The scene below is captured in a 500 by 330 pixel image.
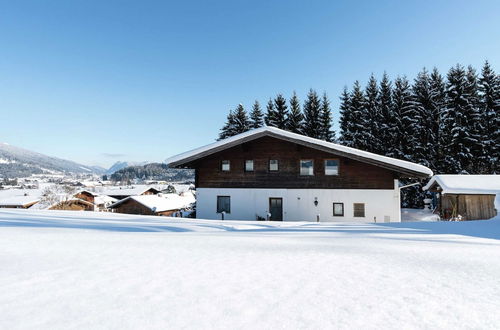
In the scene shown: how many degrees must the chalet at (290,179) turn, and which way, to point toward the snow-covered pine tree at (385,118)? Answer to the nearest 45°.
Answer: approximately 135° to its left

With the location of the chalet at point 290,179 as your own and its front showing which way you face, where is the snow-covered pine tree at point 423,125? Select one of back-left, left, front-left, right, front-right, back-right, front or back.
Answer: back-left

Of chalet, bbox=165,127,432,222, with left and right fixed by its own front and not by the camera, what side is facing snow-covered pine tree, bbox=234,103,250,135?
back

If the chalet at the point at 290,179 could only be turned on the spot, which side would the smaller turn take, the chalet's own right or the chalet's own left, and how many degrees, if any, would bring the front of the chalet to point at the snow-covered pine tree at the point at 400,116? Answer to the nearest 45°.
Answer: approximately 135° to the chalet's own left

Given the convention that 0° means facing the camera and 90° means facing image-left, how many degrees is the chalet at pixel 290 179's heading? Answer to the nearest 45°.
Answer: approximately 0°

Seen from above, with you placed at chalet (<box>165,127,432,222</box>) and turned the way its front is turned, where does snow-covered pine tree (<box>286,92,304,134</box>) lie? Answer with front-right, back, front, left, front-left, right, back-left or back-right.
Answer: back

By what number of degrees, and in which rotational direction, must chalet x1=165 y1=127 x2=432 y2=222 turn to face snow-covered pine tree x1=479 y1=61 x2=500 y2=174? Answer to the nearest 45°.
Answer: approximately 135° to its left

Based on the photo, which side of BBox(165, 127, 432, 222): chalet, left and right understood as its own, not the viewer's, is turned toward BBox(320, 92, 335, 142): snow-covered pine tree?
back

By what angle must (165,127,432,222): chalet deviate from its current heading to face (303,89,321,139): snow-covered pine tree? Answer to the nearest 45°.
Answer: approximately 180°

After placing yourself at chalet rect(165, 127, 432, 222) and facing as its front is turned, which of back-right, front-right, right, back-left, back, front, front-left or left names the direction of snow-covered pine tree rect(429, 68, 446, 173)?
back-left

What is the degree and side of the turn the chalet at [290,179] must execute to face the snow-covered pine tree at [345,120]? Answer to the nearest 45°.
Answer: approximately 180°

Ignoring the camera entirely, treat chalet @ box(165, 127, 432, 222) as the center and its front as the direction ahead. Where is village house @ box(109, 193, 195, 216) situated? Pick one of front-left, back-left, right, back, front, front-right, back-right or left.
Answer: back-right
